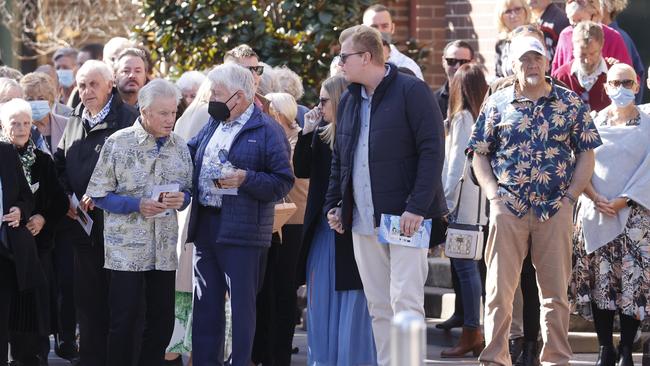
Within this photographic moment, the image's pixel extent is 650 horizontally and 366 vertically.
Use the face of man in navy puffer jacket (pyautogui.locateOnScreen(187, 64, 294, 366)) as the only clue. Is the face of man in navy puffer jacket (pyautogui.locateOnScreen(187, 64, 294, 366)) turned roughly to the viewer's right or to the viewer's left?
to the viewer's left

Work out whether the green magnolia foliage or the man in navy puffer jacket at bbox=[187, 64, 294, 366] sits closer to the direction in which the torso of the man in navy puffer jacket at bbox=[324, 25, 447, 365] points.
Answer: the man in navy puffer jacket

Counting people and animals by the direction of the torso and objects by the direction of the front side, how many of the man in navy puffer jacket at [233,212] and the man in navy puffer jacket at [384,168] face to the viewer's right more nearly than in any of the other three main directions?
0

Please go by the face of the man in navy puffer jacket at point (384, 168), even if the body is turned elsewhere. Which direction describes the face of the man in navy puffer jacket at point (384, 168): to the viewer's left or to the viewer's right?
to the viewer's left

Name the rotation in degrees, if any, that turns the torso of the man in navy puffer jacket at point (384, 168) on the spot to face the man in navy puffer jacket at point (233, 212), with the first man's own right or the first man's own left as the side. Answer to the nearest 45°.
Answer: approximately 45° to the first man's own right

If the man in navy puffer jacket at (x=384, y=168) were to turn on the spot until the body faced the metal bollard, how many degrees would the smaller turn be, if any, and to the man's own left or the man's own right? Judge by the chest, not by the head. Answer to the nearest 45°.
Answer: approximately 45° to the man's own left

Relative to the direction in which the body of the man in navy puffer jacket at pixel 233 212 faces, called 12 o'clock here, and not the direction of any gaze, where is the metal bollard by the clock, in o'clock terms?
The metal bollard is roughly at 10 o'clock from the man in navy puffer jacket.

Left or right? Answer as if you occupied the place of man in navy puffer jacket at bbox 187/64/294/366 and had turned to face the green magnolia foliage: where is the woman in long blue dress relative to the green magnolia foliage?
right

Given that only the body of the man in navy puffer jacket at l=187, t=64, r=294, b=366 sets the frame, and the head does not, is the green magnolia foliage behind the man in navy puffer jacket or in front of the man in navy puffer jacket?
behind

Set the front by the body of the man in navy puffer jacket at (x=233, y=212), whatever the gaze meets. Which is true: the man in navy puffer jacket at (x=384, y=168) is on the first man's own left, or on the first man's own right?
on the first man's own left

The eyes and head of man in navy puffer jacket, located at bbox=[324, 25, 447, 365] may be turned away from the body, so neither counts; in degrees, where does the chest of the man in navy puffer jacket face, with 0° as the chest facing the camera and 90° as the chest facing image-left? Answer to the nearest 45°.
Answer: approximately 45°
